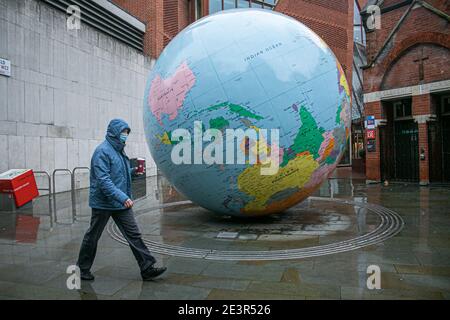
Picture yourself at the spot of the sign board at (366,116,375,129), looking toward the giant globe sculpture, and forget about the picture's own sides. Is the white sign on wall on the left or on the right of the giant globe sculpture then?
right

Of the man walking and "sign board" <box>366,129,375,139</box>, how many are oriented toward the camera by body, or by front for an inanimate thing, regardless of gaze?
1

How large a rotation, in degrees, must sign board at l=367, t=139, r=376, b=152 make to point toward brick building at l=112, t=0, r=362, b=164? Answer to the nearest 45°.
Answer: approximately 135° to its right

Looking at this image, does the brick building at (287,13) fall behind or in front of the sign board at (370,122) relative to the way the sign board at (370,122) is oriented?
behind

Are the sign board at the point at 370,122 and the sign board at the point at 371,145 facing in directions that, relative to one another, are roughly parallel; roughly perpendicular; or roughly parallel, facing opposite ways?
roughly parallel

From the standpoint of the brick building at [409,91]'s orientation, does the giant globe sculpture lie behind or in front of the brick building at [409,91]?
in front

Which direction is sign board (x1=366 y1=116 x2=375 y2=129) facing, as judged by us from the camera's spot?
facing the viewer

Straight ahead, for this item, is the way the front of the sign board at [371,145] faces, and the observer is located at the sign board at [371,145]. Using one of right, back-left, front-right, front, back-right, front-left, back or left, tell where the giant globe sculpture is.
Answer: front

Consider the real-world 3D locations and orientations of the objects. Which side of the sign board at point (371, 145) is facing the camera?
front

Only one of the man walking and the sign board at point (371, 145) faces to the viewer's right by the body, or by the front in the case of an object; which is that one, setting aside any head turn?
the man walking

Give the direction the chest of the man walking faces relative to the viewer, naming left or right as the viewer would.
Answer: facing to the right of the viewer
